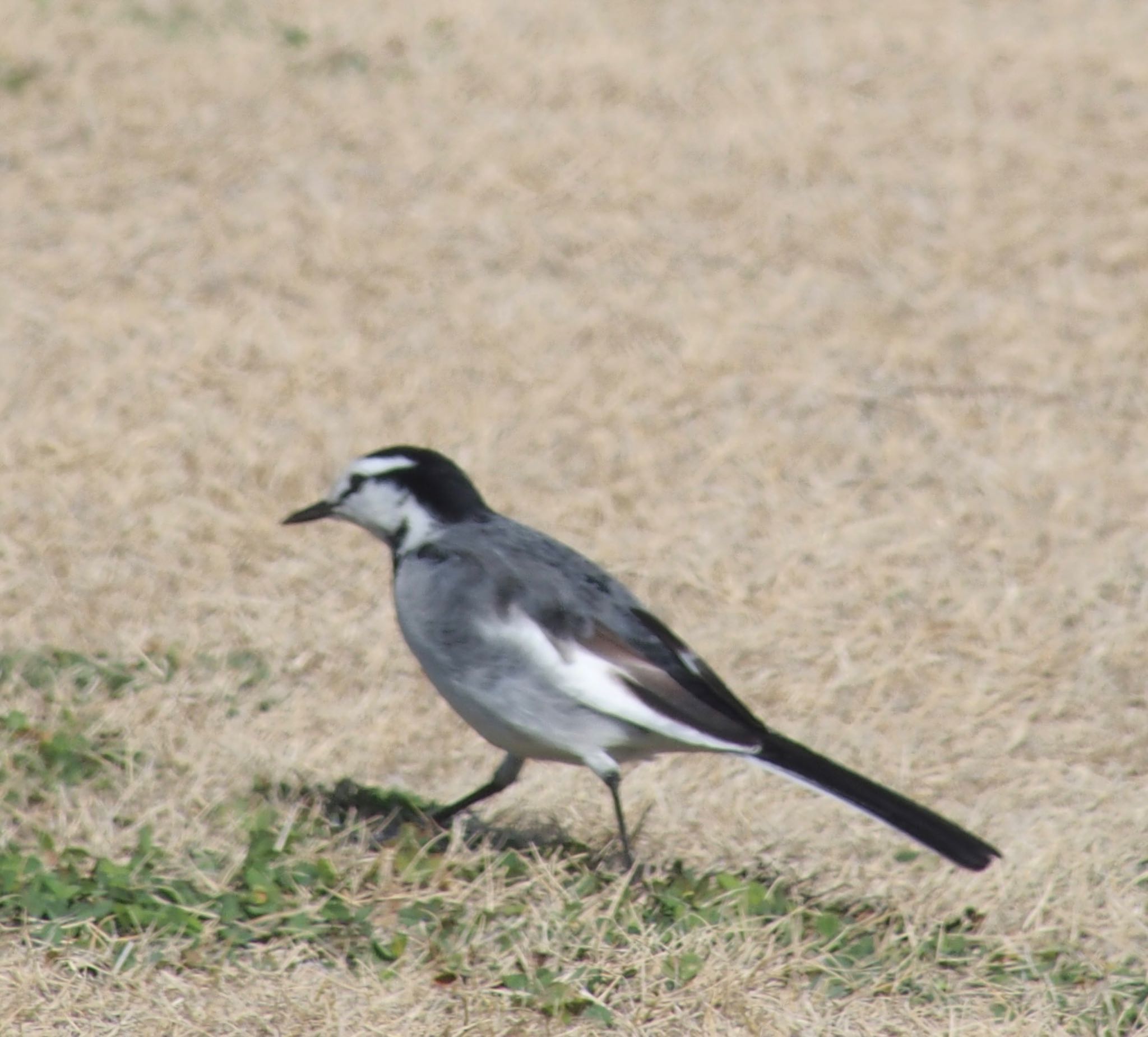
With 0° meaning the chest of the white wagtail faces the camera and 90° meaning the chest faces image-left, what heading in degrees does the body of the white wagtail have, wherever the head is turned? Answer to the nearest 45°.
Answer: approximately 90°
